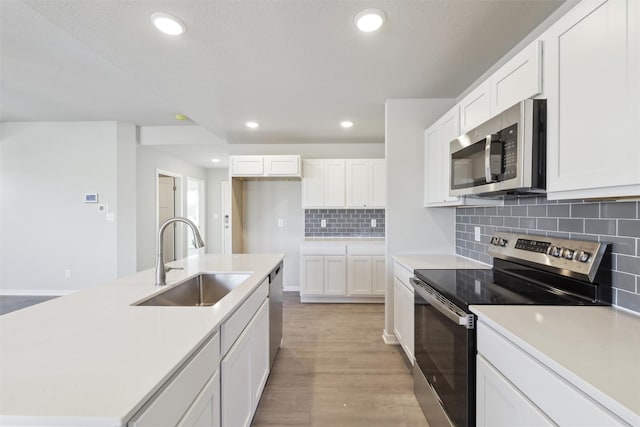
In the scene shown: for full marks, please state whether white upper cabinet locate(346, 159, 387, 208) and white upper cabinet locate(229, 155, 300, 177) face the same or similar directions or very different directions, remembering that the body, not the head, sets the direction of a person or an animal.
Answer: same or similar directions

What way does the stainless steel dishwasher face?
to the viewer's right

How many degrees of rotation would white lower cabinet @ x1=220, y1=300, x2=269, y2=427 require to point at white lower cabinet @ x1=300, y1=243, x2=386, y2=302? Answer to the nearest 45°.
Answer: approximately 45° to its left

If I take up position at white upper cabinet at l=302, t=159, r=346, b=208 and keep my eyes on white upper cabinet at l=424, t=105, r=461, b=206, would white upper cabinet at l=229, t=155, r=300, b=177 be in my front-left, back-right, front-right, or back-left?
back-right

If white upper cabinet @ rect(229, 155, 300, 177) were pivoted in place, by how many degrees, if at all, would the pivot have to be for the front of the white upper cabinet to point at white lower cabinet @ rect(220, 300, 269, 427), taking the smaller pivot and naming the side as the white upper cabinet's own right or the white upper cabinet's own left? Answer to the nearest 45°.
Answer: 0° — it already faces it

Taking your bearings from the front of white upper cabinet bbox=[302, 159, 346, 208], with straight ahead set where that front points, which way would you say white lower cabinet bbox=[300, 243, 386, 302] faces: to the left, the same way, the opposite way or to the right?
the same way

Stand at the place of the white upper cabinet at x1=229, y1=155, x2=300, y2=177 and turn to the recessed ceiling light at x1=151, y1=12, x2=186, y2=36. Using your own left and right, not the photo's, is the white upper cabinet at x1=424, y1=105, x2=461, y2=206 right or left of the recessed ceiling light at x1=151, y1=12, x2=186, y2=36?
left

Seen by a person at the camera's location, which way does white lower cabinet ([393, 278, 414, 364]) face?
facing to the left of the viewer

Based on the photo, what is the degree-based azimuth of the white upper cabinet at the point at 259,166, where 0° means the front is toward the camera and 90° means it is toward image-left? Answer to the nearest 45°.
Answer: approximately 0°

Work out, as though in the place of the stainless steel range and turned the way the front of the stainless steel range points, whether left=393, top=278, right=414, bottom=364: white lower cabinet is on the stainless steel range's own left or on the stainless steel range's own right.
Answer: on the stainless steel range's own right

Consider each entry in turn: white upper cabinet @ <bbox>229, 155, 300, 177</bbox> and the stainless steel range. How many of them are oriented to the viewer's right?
0

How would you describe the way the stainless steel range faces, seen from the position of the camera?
facing the viewer and to the left of the viewer

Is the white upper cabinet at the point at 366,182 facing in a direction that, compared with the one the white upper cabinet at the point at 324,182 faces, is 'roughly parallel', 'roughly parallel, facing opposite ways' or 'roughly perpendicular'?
roughly parallel

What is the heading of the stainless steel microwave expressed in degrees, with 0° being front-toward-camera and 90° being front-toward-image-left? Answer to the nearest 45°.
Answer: approximately 45°

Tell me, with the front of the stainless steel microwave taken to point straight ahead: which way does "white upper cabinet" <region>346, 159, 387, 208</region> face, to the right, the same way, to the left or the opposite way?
to the left

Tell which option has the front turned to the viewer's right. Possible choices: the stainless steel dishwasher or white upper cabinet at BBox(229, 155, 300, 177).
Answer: the stainless steel dishwasher

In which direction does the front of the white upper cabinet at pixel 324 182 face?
toward the camera

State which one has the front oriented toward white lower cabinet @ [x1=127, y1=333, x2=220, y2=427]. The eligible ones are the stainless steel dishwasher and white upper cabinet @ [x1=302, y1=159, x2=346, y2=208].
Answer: the white upper cabinet

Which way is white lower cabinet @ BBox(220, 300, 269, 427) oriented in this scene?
to the viewer's right

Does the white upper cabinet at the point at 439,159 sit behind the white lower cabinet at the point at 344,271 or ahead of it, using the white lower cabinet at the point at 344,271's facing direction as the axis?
ahead

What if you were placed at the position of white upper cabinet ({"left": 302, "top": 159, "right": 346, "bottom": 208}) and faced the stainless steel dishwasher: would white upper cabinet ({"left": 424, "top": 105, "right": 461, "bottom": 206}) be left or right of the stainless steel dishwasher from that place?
left

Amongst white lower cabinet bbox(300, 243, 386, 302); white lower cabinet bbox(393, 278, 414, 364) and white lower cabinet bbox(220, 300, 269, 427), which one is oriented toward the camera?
white lower cabinet bbox(300, 243, 386, 302)
